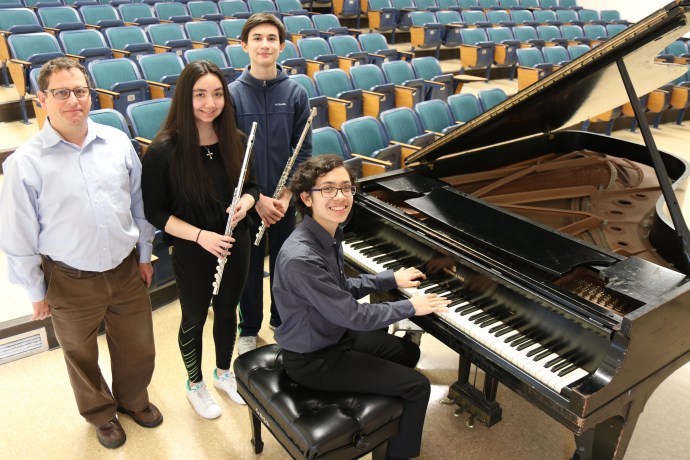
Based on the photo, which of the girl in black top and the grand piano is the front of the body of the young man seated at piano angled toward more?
the grand piano

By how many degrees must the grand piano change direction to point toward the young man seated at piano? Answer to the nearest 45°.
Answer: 0° — it already faces them

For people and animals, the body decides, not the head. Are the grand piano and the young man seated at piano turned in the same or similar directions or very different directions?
very different directions

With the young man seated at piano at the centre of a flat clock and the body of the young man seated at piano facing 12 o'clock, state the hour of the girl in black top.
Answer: The girl in black top is roughly at 7 o'clock from the young man seated at piano.

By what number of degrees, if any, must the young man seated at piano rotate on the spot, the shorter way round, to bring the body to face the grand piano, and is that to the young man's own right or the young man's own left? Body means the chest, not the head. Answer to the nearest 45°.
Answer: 0° — they already face it

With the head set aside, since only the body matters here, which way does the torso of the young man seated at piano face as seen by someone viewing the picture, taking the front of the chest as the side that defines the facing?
to the viewer's right

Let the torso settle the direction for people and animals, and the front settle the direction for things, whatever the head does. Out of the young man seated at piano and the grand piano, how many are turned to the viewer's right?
1

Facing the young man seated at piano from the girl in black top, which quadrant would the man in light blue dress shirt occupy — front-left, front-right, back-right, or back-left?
back-right

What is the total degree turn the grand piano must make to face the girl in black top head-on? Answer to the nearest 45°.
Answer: approximately 45° to its right

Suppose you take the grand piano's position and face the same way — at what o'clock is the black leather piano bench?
The black leather piano bench is roughly at 12 o'clock from the grand piano.

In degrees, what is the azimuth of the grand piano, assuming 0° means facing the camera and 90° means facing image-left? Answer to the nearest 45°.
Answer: approximately 45°
